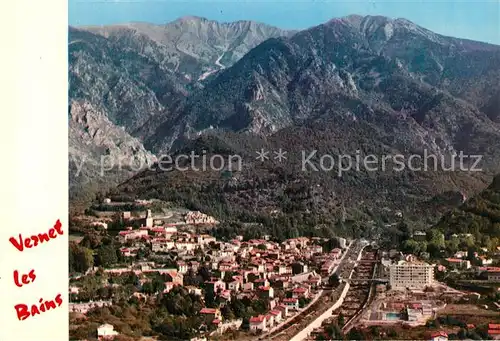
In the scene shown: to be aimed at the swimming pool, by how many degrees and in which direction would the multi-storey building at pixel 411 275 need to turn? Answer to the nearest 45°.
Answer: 0° — it already faces it

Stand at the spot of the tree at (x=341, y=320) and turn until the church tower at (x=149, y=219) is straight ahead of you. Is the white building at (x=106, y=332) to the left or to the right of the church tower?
left

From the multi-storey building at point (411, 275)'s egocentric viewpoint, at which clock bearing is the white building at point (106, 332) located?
The white building is roughly at 2 o'clock from the multi-storey building.

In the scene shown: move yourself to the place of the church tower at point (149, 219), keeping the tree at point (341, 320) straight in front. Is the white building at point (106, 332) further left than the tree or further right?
right

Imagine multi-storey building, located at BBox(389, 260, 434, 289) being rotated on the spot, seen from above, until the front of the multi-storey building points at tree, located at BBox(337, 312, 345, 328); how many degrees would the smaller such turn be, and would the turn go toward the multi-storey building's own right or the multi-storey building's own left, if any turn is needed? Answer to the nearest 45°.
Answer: approximately 45° to the multi-storey building's own right

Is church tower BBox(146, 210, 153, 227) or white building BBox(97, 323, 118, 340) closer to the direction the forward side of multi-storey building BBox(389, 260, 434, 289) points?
the white building

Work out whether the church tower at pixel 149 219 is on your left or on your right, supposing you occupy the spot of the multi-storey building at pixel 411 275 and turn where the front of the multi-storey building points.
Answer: on your right

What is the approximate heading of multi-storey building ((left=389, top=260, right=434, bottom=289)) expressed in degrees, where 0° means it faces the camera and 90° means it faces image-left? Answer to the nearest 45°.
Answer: approximately 0°
